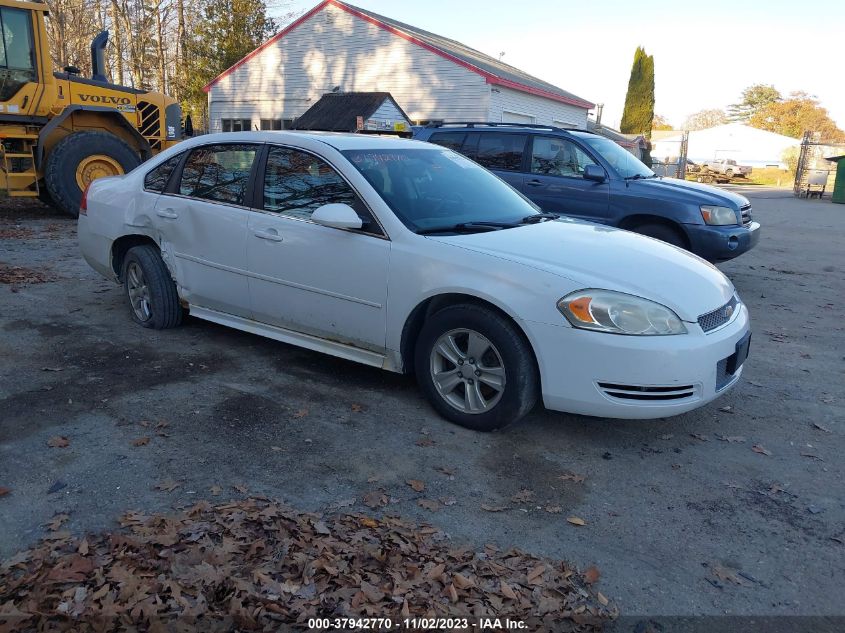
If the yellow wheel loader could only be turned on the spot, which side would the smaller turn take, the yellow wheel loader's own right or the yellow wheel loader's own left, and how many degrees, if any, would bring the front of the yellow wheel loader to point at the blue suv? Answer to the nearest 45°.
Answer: approximately 135° to the yellow wheel loader's own left

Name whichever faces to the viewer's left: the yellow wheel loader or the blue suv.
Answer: the yellow wheel loader

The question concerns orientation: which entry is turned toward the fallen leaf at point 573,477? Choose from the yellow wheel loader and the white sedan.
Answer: the white sedan

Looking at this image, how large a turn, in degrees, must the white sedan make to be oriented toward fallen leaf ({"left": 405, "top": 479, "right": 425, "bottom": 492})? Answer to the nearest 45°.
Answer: approximately 45° to its right

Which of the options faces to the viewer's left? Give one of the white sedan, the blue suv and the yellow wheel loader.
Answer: the yellow wheel loader

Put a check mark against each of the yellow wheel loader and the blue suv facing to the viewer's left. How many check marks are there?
1

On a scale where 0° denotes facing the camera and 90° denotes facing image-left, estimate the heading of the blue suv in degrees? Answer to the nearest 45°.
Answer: approximately 315°

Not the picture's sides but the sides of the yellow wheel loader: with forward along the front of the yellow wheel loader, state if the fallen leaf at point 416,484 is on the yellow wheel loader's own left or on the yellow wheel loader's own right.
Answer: on the yellow wheel loader's own left

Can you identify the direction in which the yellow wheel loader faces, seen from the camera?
facing to the left of the viewer
